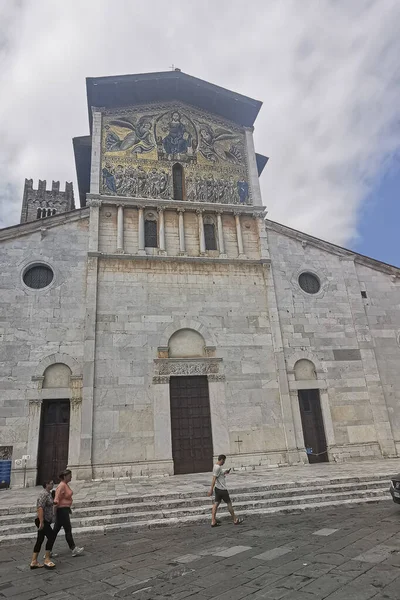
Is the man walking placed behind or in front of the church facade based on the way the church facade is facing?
in front

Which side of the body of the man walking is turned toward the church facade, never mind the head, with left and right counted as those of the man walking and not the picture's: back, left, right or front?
left

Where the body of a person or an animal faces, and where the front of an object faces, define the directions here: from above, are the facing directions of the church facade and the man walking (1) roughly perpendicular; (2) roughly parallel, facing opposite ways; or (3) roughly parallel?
roughly perpendicular

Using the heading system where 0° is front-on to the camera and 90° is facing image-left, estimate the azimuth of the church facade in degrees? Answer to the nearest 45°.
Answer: approximately 0°

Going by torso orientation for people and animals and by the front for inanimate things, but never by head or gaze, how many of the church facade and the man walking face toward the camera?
1

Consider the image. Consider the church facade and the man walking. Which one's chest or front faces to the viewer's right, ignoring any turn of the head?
the man walking

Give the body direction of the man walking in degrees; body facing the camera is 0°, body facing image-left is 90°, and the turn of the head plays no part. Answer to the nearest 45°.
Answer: approximately 270°
